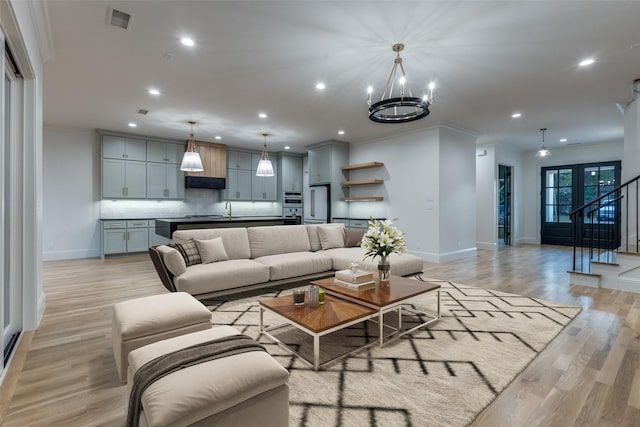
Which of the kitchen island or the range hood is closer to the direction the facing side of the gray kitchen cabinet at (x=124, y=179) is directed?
the kitchen island

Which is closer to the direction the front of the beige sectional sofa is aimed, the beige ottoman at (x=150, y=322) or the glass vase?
the glass vase

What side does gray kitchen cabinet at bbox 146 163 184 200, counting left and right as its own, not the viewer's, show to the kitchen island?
front

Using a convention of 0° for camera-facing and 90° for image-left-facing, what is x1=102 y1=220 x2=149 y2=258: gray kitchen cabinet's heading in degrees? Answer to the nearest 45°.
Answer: approximately 0°

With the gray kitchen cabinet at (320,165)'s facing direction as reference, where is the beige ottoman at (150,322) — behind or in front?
in front

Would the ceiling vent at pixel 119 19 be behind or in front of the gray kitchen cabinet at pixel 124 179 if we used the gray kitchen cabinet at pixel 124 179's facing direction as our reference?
in front

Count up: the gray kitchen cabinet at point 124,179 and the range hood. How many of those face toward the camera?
2

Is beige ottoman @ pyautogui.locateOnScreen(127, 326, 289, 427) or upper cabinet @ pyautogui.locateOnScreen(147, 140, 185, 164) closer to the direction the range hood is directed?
the beige ottoman

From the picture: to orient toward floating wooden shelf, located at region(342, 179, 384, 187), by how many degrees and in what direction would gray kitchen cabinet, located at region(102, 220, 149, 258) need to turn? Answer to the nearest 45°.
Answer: approximately 45° to its left

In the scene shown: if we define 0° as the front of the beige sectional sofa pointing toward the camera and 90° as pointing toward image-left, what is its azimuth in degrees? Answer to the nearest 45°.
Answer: approximately 315°

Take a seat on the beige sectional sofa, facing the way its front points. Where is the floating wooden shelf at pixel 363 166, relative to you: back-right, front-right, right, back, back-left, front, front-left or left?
left

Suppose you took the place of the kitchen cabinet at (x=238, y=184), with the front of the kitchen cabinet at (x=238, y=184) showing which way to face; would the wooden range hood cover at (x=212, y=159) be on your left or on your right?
on your right

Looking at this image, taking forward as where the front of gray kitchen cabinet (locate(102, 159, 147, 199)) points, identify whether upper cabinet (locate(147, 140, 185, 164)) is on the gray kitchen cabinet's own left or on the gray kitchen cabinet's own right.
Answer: on the gray kitchen cabinet's own left

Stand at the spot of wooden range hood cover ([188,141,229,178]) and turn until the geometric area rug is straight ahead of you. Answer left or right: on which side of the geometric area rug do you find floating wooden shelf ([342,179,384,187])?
left
